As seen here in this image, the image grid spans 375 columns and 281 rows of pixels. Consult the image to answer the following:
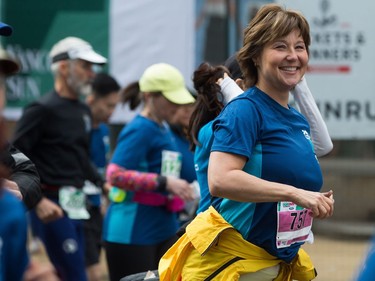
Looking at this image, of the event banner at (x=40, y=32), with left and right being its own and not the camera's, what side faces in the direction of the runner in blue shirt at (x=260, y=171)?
front

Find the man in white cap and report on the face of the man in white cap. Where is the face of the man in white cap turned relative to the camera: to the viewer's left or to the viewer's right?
to the viewer's right

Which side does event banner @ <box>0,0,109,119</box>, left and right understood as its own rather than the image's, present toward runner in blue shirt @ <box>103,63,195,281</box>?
front
